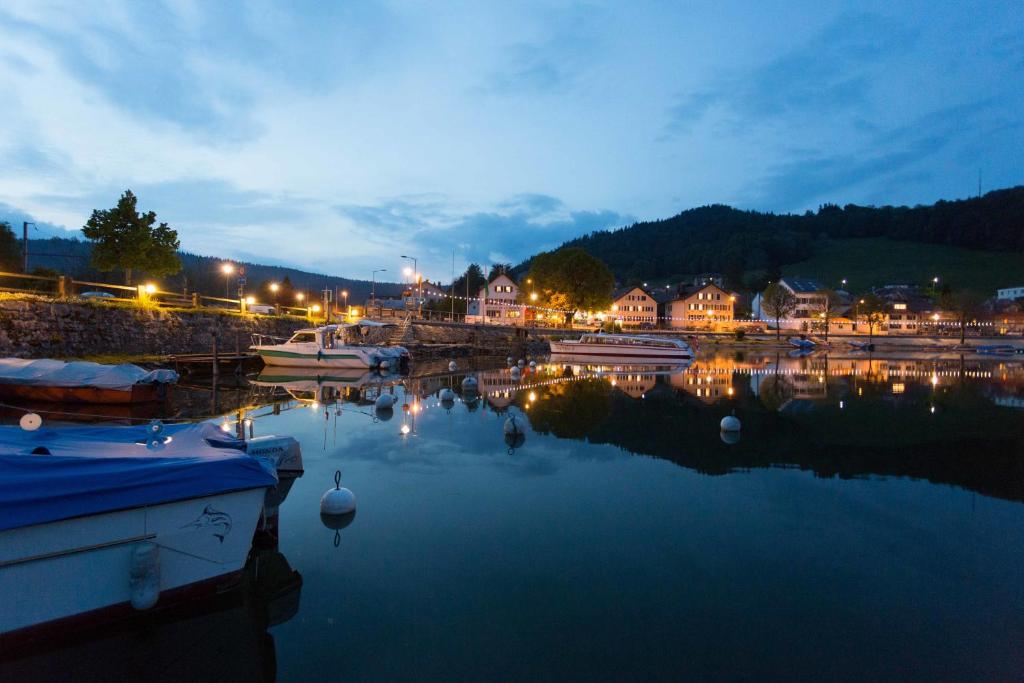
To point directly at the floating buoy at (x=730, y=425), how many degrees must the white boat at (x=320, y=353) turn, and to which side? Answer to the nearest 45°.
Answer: approximately 135° to its left

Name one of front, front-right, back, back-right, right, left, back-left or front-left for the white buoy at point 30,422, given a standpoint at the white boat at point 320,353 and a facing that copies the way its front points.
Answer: left

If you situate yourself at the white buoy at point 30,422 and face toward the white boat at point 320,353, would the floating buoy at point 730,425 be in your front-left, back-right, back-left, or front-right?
front-right

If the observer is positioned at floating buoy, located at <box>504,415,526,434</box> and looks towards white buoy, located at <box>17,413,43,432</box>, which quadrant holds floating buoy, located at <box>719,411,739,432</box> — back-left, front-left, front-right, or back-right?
back-left

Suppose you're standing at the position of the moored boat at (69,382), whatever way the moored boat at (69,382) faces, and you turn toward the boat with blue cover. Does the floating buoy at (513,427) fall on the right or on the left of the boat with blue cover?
left

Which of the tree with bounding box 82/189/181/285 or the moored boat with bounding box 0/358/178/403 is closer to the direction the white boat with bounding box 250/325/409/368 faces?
the tree

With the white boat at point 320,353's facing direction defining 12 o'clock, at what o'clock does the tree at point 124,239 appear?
The tree is roughly at 1 o'clock from the white boat.

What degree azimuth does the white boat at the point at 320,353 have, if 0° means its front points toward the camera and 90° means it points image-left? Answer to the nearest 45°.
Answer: approximately 90°

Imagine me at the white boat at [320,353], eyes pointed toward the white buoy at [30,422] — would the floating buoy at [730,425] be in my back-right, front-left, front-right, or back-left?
front-left

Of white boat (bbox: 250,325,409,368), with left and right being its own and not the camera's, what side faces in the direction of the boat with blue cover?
left

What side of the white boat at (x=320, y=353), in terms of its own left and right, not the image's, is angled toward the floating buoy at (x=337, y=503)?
left

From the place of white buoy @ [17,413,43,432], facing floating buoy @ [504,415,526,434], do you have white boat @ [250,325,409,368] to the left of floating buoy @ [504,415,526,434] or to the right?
left
